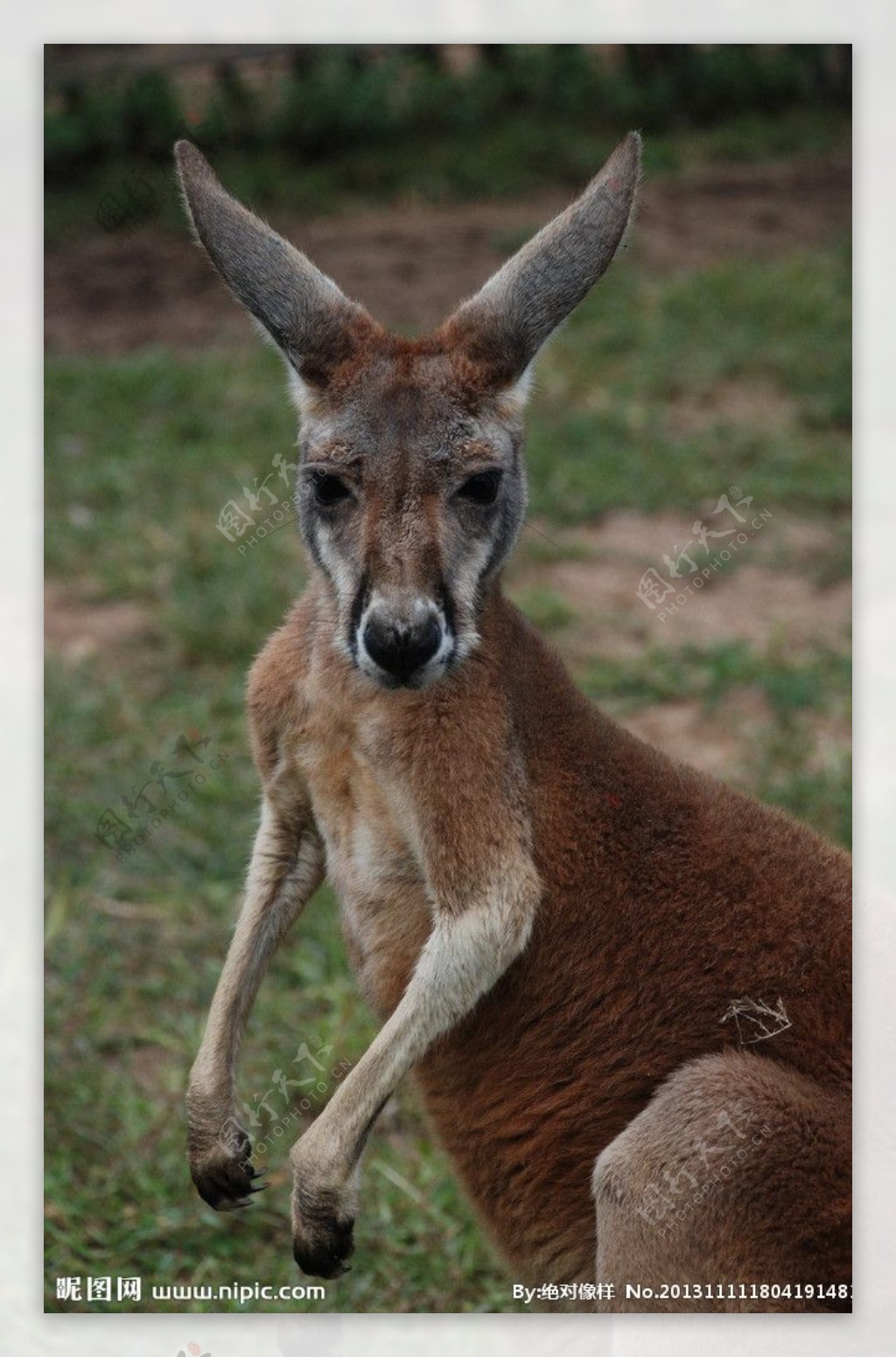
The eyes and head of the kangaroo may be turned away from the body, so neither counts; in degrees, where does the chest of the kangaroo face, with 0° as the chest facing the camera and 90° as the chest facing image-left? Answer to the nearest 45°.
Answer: approximately 45°
